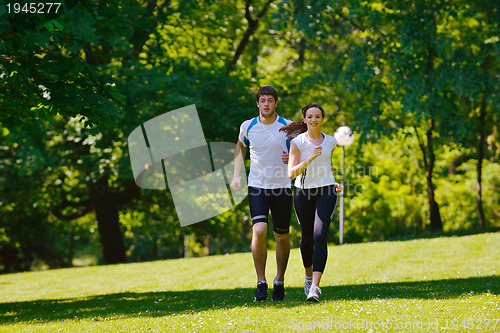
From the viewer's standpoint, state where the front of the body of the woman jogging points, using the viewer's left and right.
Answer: facing the viewer

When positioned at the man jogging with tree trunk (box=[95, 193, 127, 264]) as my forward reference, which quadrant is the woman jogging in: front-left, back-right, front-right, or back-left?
back-right

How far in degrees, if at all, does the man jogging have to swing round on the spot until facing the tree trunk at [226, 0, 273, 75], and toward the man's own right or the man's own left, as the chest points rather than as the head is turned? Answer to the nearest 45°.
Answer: approximately 180°

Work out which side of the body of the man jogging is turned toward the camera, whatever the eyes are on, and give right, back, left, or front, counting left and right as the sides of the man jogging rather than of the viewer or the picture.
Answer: front

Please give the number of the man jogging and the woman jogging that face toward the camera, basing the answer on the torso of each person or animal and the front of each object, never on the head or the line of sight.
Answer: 2
